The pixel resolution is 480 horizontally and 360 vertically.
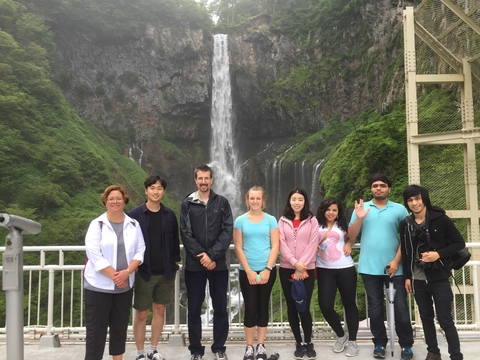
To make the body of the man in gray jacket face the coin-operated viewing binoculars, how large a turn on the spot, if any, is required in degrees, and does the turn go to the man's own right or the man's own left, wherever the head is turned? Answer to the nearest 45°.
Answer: approximately 45° to the man's own right

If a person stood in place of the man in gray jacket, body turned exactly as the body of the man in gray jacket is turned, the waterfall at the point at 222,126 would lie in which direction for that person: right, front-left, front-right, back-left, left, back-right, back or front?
back

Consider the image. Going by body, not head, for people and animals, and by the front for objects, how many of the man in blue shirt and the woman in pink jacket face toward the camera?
2
